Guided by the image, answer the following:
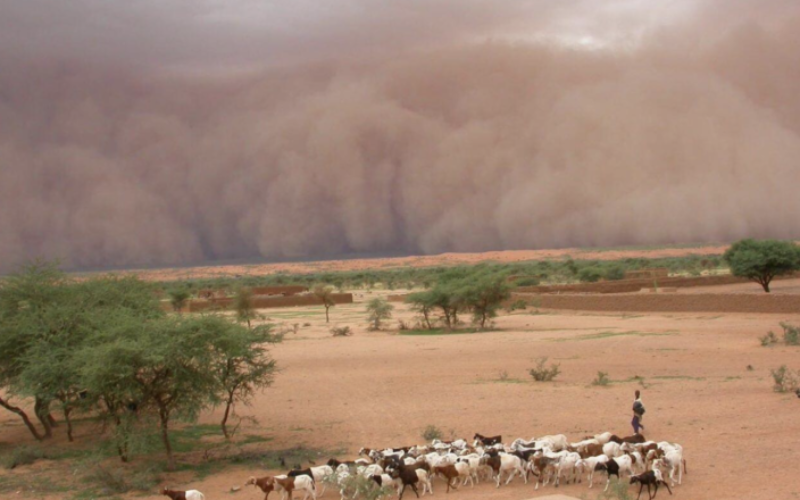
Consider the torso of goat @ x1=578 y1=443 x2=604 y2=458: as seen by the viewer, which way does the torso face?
to the viewer's left

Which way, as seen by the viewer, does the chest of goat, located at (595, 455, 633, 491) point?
to the viewer's left

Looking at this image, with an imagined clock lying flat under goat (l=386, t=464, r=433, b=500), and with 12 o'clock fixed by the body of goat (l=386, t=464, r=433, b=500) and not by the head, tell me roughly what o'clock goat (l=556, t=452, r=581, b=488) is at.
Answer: goat (l=556, t=452, r=581, b=488) is roughly at 6 o'clock from goat (l=386, t=464, r=433, b=500).

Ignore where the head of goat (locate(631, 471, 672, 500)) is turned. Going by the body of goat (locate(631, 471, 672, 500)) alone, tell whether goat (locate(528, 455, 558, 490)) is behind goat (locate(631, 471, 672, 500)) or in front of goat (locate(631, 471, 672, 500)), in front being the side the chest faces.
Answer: in front

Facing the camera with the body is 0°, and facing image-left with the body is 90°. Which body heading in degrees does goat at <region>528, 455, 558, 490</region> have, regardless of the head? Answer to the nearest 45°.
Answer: approximately 45°

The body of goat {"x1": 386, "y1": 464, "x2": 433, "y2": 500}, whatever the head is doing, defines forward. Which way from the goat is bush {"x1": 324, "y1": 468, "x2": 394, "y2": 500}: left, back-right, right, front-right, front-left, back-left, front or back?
front-left

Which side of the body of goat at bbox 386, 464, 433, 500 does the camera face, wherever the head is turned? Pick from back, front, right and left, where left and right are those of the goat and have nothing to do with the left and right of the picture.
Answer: left

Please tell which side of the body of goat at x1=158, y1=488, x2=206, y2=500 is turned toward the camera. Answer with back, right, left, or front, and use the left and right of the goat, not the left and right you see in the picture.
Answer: left

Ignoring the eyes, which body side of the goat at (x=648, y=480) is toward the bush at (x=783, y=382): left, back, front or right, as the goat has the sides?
right

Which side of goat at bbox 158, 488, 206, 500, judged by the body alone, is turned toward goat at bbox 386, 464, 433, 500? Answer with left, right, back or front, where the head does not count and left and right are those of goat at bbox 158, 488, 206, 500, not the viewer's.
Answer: back

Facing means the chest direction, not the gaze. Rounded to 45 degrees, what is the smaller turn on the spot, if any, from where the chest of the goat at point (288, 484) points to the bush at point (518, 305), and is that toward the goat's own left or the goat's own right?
approximately 135° to the goat's own right

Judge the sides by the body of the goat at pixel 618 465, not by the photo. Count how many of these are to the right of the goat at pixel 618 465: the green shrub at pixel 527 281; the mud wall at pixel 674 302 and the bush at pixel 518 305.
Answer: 3

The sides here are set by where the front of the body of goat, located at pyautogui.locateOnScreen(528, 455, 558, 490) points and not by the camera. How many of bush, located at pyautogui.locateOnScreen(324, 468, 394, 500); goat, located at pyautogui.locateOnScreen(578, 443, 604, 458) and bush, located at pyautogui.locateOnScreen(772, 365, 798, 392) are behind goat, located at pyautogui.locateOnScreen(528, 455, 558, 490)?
2

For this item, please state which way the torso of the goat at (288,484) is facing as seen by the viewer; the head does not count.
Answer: to the viewer's left

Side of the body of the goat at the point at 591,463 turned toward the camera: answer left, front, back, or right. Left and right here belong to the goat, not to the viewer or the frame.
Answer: left

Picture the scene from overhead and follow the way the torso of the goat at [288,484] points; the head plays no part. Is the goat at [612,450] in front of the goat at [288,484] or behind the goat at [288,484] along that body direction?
behind
